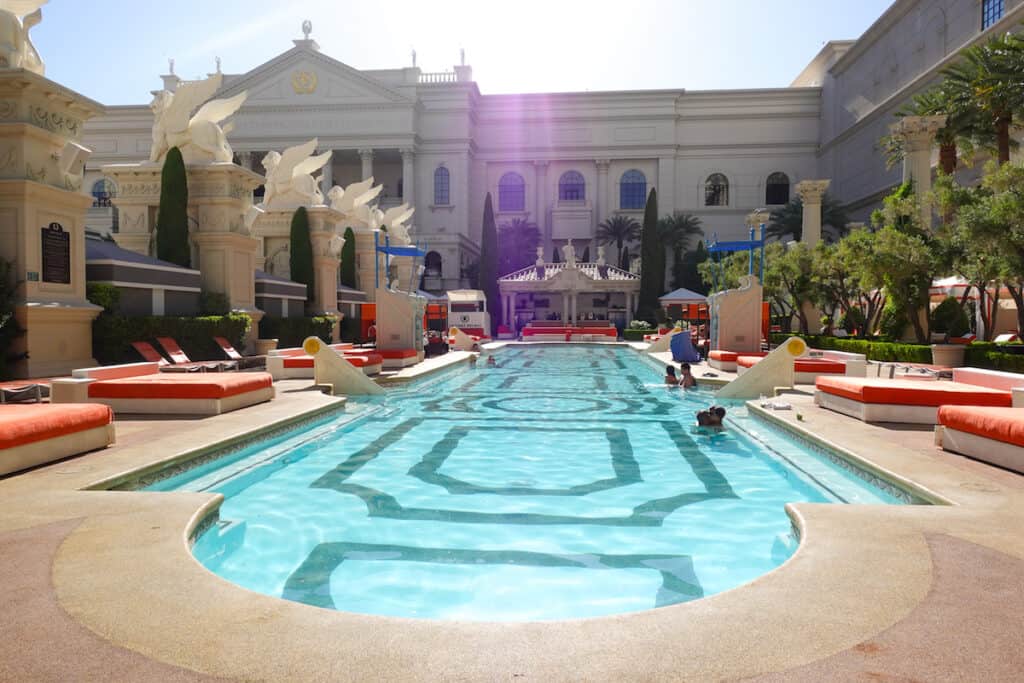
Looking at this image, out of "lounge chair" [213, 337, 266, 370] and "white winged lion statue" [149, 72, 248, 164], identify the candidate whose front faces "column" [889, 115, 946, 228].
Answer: the lounge chair

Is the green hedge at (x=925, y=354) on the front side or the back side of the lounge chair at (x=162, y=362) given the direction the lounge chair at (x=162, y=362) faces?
on the front side

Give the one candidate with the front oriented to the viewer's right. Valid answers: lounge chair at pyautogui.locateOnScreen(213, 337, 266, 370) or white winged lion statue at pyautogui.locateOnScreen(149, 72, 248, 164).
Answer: the lounge chair

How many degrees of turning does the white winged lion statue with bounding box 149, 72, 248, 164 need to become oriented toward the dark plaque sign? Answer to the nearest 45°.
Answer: approximately 45° to its left

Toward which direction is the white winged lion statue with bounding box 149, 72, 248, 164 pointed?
to the viewer's left

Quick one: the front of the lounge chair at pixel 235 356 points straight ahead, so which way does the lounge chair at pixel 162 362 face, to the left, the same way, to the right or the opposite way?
the same way

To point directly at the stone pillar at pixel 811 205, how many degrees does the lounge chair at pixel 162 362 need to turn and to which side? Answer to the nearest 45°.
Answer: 0° — it already faces it

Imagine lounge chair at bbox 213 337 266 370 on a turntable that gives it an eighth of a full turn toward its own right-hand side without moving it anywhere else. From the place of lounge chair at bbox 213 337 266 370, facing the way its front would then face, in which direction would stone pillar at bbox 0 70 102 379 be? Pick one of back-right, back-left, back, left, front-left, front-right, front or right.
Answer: right

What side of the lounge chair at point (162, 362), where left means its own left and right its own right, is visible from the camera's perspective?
right

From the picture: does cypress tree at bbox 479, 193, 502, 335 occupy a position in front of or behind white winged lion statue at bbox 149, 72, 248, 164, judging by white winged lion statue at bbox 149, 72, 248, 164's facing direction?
behind

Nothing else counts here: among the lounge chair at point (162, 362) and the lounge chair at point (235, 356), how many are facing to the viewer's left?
0

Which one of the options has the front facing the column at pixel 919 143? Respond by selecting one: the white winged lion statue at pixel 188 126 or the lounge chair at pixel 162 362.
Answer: the lounge chair

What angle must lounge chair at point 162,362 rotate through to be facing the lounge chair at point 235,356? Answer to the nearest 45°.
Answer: approximately 45° to its left

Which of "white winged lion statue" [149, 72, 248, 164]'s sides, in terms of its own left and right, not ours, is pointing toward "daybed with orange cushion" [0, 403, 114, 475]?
left

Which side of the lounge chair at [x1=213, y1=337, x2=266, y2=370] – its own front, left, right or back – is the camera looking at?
right

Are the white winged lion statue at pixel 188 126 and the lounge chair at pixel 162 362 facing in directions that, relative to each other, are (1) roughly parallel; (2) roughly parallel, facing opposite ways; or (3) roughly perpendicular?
roughly parallel, facing opposite ways
